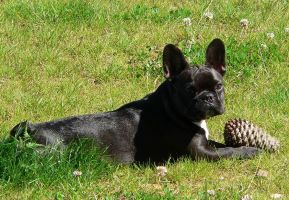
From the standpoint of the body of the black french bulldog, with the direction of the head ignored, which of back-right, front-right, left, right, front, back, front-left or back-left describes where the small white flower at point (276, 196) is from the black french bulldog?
front-right

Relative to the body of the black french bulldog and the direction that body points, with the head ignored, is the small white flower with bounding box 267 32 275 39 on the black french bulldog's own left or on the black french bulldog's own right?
on the black french bulldog's own left

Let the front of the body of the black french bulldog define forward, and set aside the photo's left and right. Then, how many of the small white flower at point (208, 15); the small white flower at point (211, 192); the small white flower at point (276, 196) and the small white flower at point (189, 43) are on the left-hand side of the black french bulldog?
2

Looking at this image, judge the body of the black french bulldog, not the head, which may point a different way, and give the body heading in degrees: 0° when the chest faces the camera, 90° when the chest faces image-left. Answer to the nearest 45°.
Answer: approximately 270°

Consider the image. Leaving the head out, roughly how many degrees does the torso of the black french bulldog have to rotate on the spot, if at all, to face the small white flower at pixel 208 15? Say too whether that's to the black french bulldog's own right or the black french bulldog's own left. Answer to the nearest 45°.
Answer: approximately 90° to the black french bulldog's own left

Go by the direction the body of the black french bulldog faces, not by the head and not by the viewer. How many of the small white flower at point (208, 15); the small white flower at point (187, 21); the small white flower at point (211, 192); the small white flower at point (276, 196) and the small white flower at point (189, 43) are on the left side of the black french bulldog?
3

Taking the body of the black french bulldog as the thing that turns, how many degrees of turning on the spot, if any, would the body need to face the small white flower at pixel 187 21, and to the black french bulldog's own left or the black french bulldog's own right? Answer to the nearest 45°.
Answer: approximately 90° to the black french bulldog's own left

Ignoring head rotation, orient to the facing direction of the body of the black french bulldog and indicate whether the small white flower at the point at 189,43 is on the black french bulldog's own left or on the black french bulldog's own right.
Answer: on the black french bulldog's own left

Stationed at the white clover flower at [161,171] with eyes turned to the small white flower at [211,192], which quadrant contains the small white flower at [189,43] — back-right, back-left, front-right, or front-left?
back-left

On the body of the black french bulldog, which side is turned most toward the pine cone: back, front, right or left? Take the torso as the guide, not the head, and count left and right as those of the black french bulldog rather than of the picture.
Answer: front
